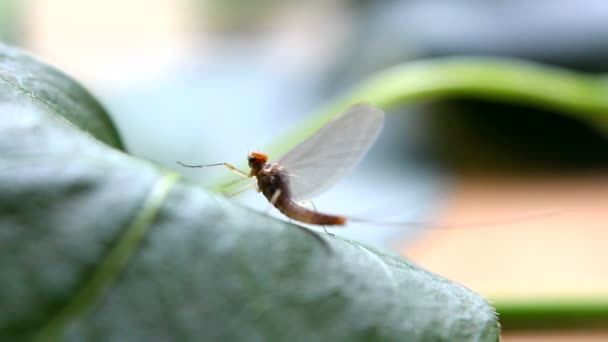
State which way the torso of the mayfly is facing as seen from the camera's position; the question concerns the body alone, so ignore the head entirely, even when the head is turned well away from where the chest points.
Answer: to the viewer's left
